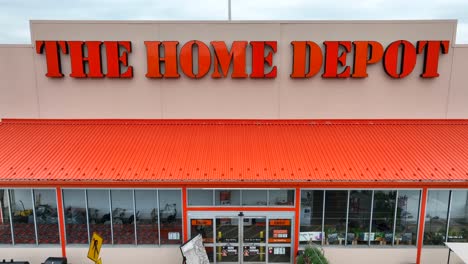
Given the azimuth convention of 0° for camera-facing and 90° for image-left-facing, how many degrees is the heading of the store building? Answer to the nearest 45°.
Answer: approximately 0°
